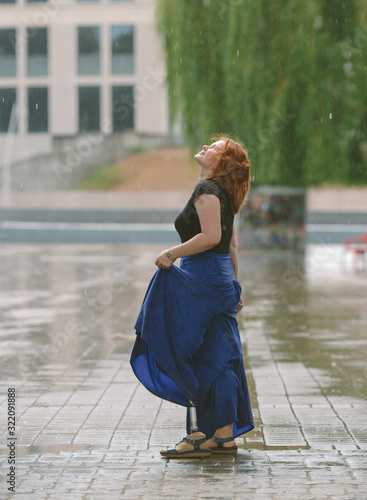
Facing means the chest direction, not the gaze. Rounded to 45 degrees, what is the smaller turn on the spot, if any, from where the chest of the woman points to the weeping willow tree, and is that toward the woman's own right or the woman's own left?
approximately 90° to the woman's own right

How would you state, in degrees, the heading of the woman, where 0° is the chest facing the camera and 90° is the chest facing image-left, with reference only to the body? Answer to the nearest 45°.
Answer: approximately 90°

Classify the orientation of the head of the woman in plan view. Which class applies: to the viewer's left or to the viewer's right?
to the viewer's left
